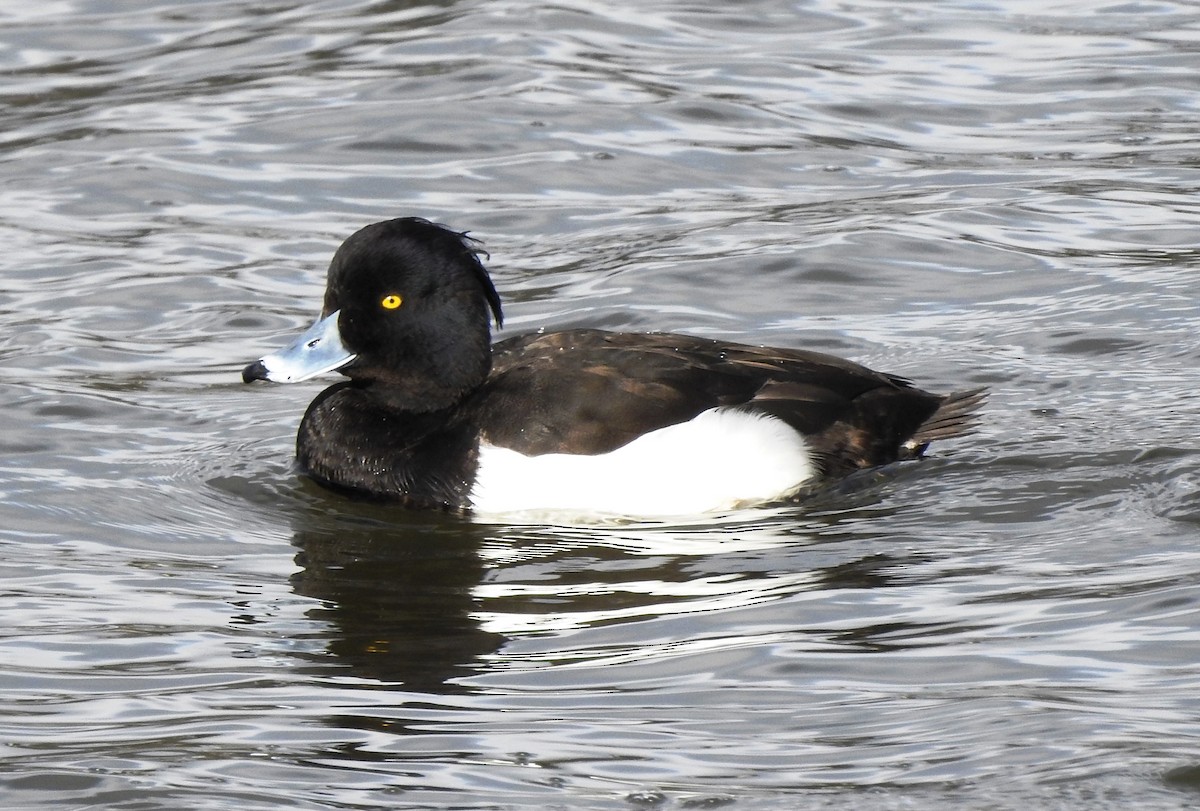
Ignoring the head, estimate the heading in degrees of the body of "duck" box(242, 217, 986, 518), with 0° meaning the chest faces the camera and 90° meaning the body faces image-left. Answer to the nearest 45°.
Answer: approximately 90°
